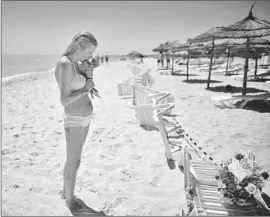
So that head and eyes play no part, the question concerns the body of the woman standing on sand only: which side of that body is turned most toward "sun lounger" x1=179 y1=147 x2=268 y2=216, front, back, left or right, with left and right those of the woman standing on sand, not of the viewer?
front

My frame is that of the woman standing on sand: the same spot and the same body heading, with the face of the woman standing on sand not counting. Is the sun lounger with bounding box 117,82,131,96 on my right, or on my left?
on my left

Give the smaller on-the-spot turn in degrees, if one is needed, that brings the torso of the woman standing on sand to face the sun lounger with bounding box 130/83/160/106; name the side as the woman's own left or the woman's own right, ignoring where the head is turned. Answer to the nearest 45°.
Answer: approximately 45° to the woman's own left

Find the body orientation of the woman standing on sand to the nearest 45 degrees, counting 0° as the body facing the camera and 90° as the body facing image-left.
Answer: approximately 270°

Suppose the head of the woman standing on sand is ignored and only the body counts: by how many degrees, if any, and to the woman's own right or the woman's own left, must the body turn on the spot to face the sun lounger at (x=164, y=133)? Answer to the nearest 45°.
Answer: approximately 45° to the woman's own left

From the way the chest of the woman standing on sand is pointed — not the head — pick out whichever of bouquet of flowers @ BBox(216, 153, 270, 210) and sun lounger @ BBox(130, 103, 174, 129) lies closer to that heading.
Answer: the bouquet of flowers

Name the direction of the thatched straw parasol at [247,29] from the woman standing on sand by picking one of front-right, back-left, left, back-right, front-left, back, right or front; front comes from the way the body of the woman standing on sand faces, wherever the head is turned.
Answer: front-left

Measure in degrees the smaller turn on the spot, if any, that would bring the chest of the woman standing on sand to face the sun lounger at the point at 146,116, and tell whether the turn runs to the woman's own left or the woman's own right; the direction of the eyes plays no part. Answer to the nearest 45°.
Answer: approximately 45° to the woman's own left

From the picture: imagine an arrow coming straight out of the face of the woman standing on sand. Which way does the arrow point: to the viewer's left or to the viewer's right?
to the viewer's right

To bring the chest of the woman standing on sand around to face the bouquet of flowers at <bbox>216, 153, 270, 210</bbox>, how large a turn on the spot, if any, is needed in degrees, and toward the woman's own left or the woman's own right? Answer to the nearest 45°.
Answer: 0° — they already face it
